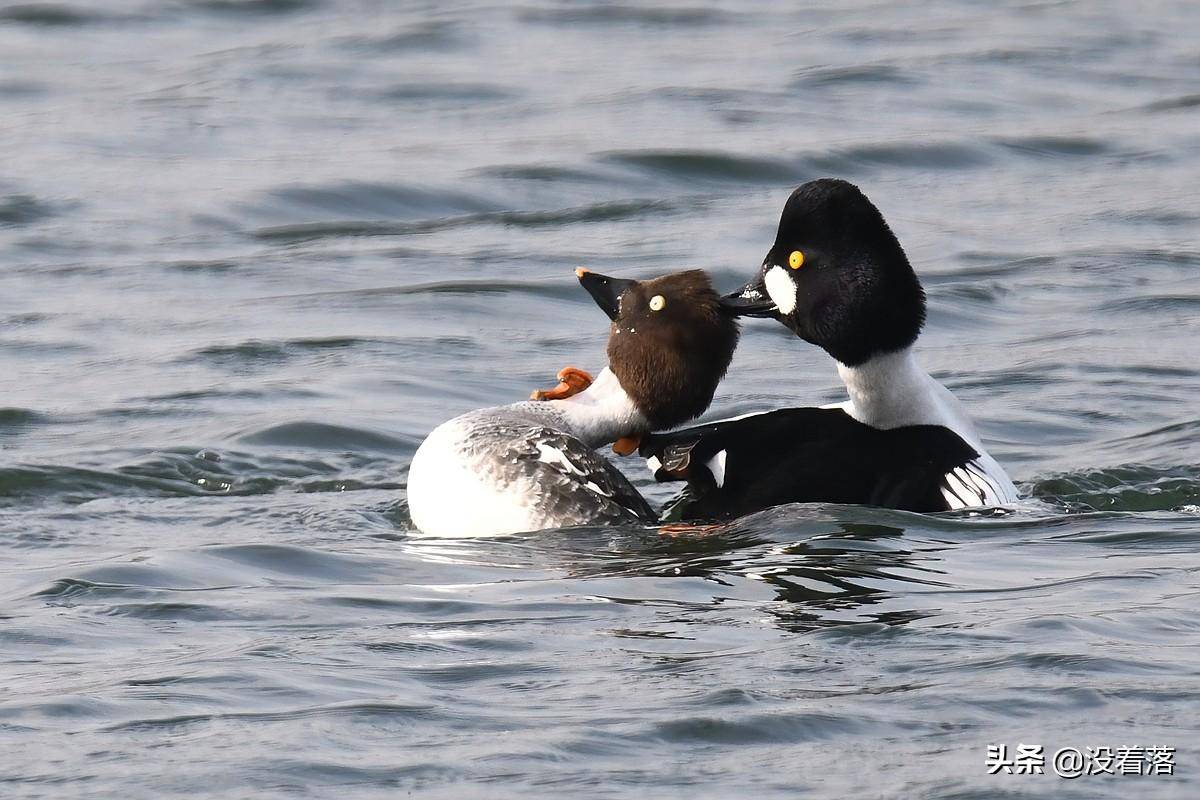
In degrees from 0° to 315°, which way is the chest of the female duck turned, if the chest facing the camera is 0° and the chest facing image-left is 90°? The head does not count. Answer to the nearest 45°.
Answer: approximately 90°
